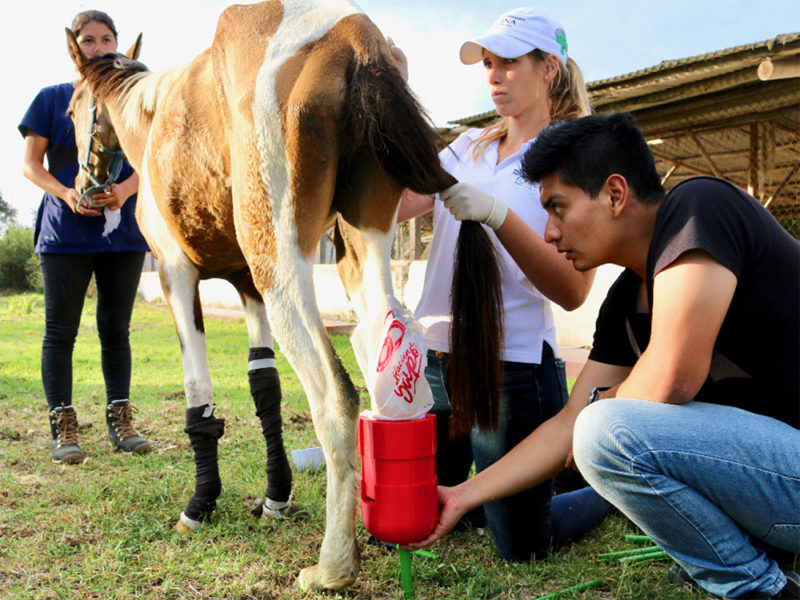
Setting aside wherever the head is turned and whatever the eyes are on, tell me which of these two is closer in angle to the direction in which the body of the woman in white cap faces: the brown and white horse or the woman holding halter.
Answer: the brown and white horse

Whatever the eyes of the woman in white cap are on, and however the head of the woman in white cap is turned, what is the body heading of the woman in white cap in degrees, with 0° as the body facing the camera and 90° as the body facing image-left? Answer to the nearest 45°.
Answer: approximately 45°

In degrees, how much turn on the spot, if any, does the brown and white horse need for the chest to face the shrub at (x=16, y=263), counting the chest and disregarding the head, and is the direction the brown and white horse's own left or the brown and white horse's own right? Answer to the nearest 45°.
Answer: approximately 45° to the brown and white horse's own right

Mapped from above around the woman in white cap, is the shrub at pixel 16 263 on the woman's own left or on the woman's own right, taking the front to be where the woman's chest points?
on the woman's own right

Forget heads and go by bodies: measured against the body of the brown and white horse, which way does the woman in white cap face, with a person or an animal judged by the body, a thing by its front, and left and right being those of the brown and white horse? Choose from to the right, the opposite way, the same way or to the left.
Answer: to the left

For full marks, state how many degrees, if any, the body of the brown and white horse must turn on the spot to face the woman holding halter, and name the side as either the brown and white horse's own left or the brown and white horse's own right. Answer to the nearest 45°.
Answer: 0° — it already faces them

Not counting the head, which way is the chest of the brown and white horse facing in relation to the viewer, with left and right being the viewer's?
facing away from the viewer and to the left of the viewer

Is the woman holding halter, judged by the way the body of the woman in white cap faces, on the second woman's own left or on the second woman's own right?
on the second woman's own right
